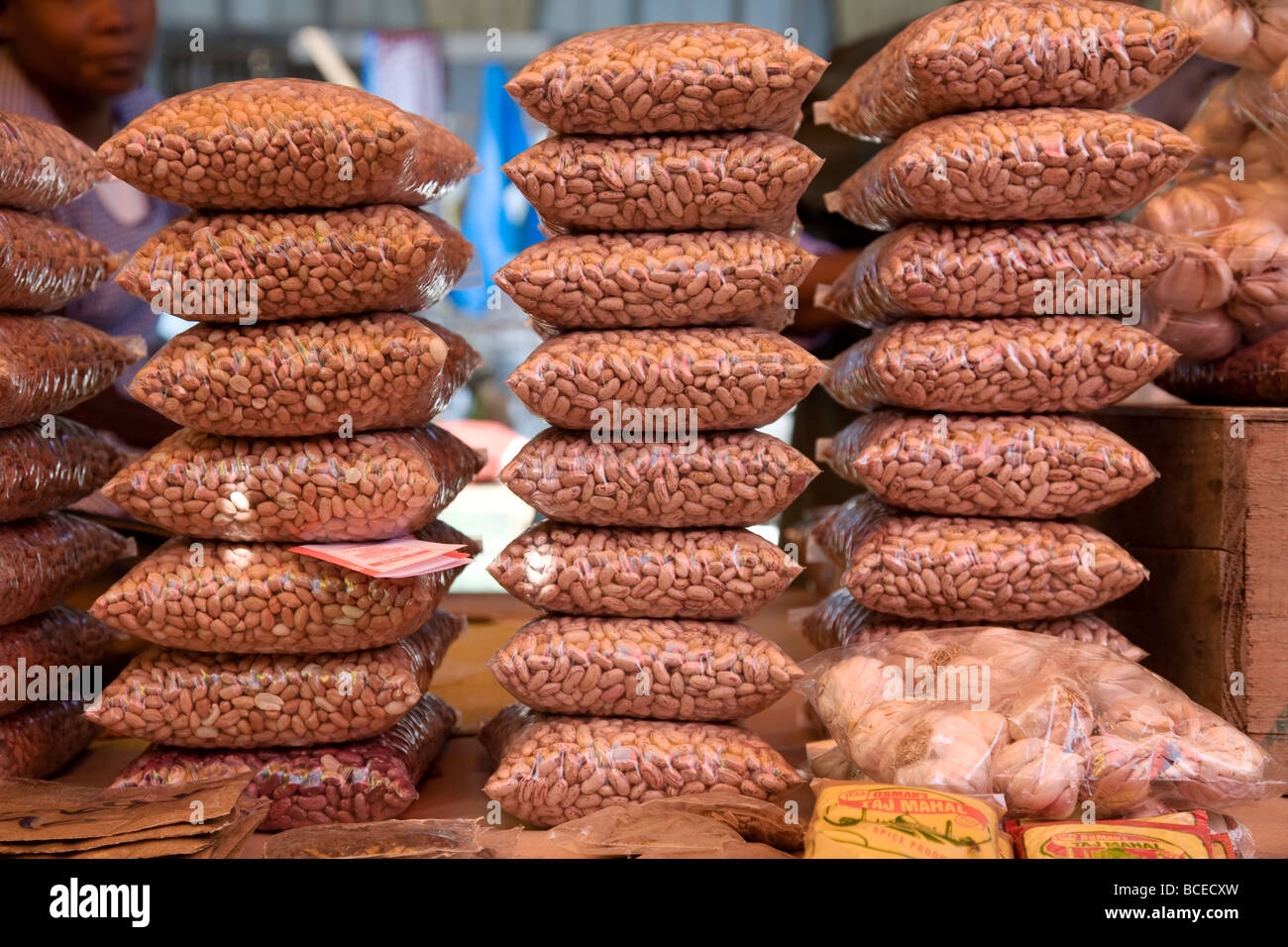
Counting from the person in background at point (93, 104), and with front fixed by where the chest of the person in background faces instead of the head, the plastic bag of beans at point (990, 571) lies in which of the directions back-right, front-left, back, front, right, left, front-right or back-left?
front

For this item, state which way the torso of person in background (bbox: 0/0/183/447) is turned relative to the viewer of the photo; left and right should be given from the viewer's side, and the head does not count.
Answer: facing the viewer and to the right of the viewer

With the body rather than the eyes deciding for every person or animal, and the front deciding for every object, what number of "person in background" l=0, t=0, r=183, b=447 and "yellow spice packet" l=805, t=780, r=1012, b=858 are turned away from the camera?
0

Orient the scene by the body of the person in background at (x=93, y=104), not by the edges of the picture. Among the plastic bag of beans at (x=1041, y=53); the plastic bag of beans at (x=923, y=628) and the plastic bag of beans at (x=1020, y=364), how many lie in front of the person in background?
3

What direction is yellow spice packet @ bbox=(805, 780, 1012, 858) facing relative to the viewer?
toward the camera

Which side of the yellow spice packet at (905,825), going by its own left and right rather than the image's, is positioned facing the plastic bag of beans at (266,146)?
right

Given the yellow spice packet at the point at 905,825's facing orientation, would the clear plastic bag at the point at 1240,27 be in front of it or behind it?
behind

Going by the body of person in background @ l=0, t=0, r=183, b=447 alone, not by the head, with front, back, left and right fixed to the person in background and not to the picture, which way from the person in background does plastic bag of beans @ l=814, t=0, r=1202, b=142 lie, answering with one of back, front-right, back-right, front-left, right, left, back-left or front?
front
